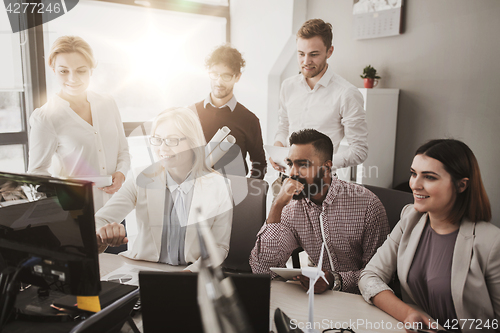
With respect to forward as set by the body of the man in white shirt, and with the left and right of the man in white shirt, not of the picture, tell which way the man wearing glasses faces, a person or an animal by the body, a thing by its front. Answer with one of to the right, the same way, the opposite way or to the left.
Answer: the same way

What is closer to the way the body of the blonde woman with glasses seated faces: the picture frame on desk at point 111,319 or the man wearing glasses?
the picture frame on desk

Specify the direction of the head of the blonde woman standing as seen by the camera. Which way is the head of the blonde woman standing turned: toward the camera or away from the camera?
toward the camera

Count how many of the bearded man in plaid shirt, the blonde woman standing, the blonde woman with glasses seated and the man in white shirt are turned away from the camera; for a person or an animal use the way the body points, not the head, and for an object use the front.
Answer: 0

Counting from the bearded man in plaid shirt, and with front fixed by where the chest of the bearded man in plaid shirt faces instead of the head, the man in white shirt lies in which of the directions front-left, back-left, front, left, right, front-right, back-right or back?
back-right

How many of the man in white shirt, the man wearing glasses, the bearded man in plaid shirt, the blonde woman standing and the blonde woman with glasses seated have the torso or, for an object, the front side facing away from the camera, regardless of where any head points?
0

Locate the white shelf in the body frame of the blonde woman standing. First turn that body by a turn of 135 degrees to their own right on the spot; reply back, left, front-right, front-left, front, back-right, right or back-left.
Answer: back

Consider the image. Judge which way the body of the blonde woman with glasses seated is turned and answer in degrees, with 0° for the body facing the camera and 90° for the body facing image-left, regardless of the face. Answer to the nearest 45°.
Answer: approximately 45°

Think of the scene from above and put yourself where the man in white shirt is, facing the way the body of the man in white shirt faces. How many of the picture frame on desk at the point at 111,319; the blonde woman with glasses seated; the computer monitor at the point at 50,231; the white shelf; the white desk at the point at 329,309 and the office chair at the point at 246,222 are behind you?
1

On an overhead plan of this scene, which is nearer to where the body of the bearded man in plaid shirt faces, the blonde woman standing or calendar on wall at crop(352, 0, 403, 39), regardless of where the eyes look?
the blonde woman standing

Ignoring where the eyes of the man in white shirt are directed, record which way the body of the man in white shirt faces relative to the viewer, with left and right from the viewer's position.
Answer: facing the viewer and to the left of the viewer

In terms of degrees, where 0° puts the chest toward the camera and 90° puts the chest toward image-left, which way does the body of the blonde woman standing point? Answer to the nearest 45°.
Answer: approximately 315°
